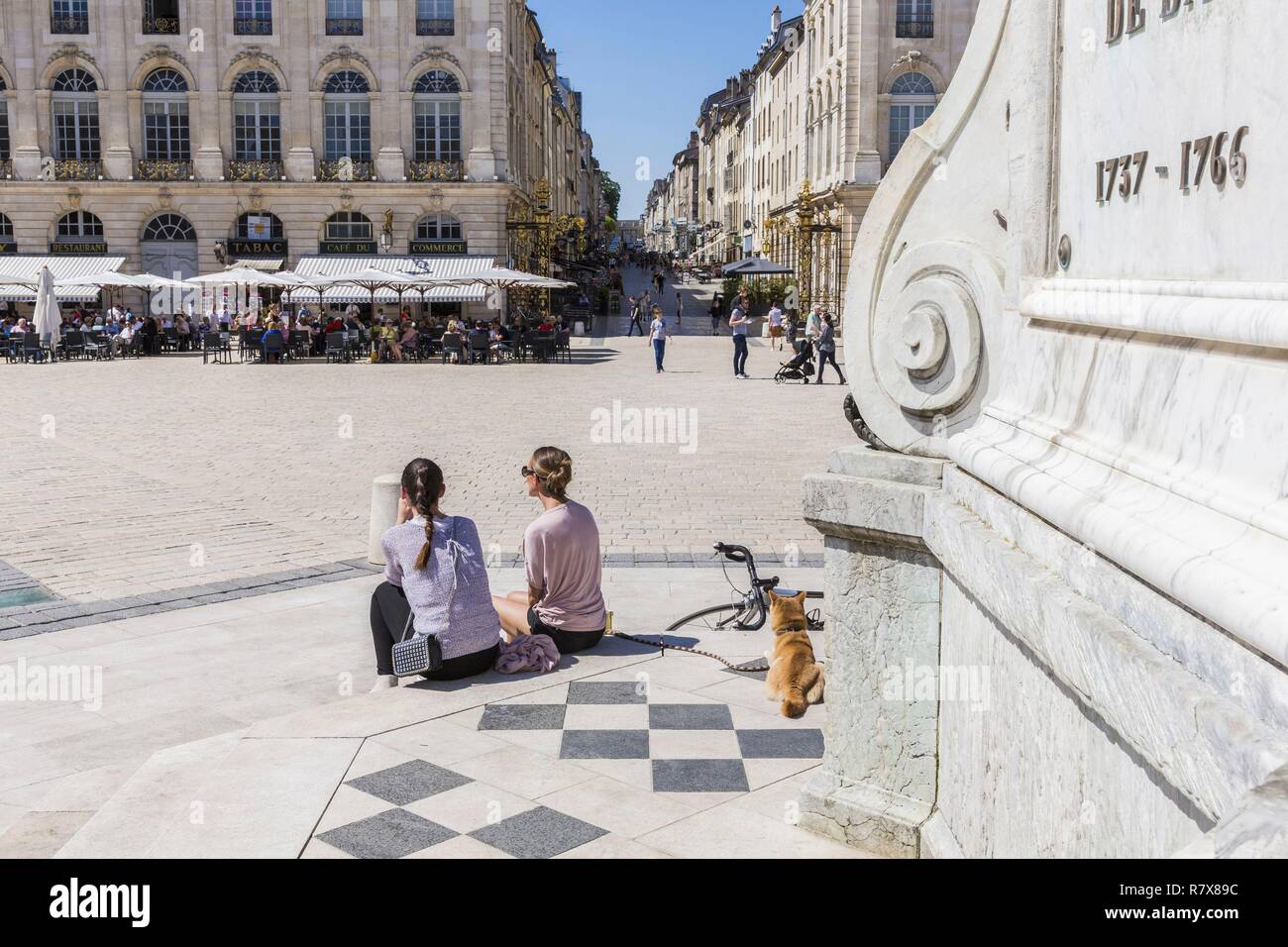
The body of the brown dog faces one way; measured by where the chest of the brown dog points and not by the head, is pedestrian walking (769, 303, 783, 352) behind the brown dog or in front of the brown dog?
in front

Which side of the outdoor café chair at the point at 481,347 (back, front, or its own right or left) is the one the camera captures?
back

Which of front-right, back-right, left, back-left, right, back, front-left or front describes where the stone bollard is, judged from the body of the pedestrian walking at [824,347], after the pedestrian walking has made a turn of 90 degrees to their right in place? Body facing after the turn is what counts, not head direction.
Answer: back

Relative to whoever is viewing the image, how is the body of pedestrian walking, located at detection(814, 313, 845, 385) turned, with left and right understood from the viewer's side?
facing to the left of the viewer

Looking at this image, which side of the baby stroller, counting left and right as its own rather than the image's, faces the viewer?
left

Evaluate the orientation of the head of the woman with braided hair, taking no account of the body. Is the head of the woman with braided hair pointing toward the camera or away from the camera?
away from the camera

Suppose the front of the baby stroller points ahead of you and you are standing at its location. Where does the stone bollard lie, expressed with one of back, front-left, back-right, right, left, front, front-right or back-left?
left

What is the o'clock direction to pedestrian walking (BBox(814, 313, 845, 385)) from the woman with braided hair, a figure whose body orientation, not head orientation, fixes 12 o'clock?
The pedestrian walking is roughly at 2 o'clock from the woman with braided hair.

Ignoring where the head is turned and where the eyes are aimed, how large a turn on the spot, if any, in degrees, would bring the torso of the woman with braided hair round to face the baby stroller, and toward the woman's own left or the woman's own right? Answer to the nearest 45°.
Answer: approximately 45° to the woman's own right

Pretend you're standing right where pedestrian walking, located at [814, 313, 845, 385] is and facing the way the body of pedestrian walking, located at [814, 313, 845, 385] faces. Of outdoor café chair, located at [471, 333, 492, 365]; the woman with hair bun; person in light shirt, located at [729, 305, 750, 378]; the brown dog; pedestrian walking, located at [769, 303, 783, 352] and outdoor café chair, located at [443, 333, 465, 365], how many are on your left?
2

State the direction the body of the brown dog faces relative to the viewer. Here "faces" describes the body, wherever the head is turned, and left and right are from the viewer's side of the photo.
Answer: facing away from the viewer

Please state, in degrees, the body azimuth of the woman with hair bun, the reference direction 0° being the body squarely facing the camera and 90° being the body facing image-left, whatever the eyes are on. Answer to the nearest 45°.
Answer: approximately 135°

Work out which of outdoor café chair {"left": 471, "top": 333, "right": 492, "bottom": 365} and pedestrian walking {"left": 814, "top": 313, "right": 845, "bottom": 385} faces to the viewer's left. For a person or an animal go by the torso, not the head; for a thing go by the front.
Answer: the pedestrian walking

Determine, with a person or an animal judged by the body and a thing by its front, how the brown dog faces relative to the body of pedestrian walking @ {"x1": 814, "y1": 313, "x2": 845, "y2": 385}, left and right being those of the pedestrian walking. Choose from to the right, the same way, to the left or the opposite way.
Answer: to the right

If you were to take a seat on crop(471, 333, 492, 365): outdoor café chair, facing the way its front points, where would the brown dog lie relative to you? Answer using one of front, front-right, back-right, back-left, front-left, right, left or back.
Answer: back

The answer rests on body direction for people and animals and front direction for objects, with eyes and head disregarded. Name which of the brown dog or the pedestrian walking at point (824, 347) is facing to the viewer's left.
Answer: the pedestrian walking
